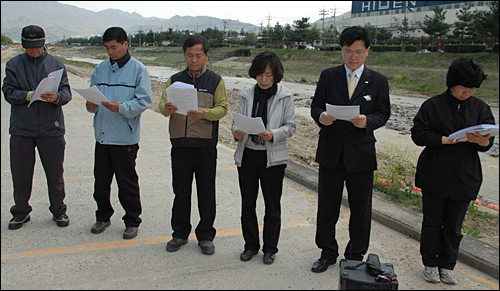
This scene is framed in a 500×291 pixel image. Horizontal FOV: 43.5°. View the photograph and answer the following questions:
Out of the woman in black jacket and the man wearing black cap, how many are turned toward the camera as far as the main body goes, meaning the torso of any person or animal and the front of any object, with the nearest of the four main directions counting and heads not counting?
2

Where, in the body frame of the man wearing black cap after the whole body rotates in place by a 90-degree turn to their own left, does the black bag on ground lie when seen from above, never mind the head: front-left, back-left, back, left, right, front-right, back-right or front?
front-right

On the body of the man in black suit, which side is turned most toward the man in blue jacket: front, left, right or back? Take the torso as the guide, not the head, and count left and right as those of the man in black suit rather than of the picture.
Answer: right

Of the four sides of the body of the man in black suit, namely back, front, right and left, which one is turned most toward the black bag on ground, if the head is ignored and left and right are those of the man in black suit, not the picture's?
front

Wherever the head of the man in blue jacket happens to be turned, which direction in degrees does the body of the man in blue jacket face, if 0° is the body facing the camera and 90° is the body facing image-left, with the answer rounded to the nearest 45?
approximately 45°

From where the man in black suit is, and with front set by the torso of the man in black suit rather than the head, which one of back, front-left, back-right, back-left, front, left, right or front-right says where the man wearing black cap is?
right

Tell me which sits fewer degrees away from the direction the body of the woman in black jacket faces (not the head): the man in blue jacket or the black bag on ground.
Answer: the black bag on ground

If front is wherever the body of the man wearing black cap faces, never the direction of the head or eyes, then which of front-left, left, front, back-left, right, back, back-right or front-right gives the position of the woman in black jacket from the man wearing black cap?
front-left

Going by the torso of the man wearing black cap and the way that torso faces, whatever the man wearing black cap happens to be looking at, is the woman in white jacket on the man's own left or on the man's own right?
on the man's own left

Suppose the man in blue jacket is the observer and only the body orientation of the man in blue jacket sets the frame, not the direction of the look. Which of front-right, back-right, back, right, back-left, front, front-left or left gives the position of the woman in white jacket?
left
